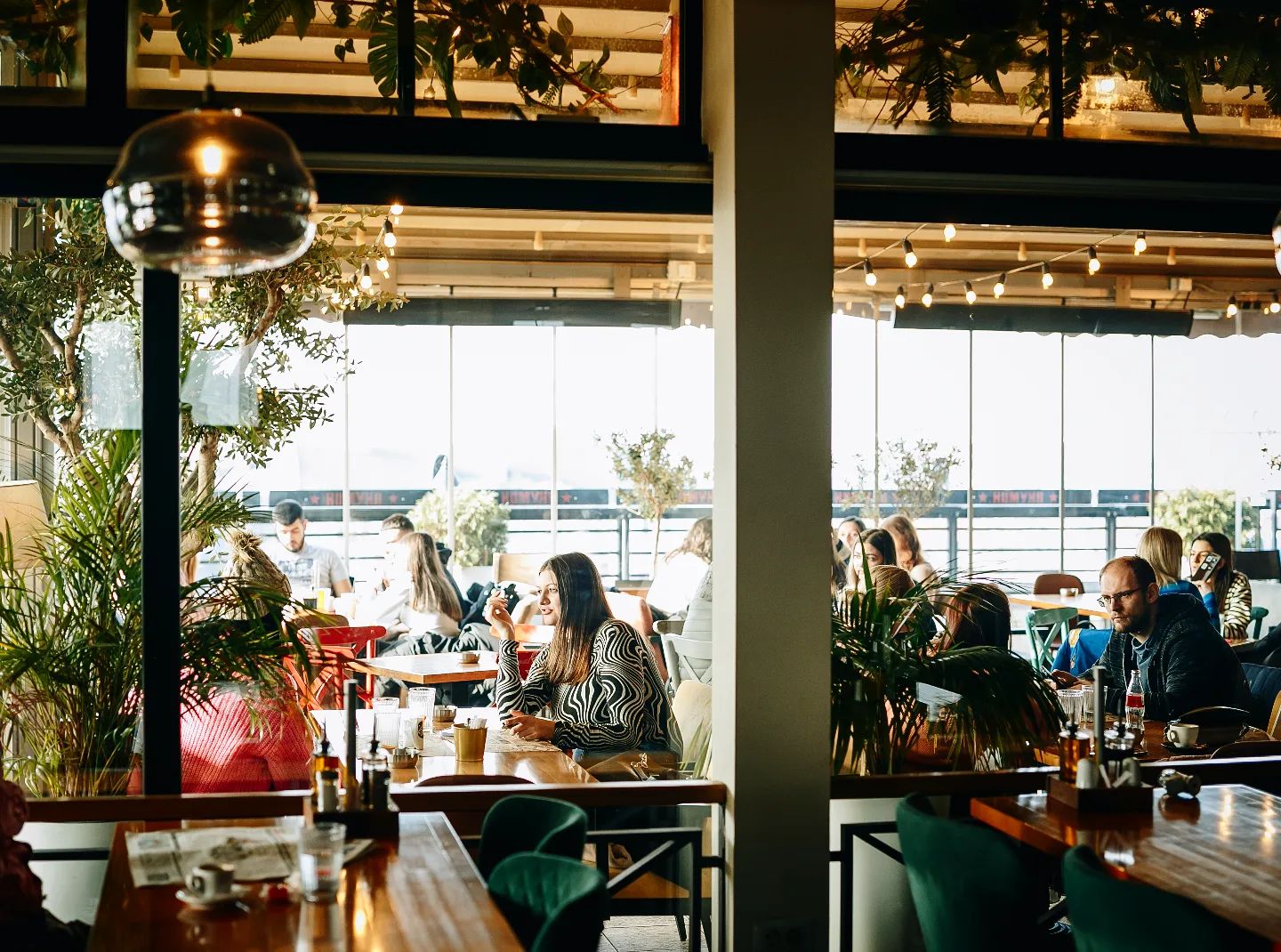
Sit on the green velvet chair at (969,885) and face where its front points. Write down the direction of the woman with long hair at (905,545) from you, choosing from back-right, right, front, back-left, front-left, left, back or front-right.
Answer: front-left

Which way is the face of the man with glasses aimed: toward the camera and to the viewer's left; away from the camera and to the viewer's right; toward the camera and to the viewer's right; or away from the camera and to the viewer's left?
toward the camera and to the viewer's left

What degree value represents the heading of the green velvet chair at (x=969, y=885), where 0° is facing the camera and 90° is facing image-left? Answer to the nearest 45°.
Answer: approximately 225°

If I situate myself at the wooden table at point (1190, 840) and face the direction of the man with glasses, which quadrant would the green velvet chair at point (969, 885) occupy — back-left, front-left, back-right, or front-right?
back-left

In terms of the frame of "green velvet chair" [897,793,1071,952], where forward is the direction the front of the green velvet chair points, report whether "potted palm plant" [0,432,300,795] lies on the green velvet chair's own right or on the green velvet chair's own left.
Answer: on the green velvet chair's own left

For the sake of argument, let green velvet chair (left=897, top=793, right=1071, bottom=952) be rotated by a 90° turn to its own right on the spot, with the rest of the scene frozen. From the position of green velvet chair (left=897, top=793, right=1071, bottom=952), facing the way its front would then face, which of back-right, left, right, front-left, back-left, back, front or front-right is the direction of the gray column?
back

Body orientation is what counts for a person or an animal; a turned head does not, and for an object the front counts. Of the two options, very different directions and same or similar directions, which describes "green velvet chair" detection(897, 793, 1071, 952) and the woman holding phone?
very different directions

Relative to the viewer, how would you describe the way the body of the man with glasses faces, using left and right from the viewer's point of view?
facing the viewer and to the left of the viewer

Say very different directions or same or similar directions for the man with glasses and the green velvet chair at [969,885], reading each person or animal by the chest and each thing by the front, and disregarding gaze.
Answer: very different directions

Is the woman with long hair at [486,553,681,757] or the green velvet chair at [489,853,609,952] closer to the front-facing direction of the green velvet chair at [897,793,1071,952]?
the woman with long hair

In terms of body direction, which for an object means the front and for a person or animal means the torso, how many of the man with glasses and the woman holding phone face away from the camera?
0

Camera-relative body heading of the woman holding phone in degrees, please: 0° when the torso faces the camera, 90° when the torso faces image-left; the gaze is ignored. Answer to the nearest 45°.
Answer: approximately 45°
